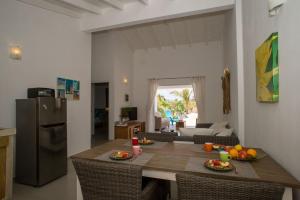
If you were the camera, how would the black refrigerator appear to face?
facing the viewer and to the right of the viewer

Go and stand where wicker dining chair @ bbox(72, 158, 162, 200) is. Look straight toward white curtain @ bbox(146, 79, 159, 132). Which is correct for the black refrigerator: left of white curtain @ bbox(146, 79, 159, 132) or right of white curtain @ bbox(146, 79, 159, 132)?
left

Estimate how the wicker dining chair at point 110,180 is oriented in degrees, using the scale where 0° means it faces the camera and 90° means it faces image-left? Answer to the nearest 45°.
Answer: approximately 225°

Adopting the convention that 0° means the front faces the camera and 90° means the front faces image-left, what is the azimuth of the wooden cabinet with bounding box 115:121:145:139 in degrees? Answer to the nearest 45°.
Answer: approximately 315°

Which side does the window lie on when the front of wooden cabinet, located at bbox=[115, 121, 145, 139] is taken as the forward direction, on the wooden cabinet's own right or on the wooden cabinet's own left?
on the wooden cabinet's own left

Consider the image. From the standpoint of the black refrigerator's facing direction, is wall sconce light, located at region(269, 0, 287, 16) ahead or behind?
ahead

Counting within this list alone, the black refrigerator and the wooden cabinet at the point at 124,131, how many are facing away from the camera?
0

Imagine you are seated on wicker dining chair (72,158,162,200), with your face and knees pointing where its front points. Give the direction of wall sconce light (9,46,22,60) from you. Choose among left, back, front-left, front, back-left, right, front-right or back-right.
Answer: left

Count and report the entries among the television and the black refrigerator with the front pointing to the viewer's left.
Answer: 0

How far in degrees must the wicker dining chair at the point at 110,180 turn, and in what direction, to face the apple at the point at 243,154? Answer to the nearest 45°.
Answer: approximately 45° to its right

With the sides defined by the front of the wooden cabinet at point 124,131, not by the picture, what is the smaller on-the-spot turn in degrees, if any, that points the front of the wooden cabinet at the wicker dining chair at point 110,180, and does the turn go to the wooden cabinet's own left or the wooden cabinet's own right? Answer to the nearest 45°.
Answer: approximately 45° to the wooden cabinet's own right

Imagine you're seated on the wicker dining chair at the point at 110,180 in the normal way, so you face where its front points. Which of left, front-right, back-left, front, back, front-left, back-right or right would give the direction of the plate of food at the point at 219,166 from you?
front-right
